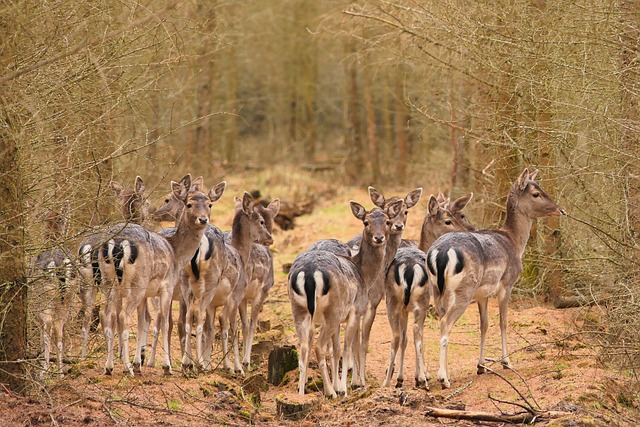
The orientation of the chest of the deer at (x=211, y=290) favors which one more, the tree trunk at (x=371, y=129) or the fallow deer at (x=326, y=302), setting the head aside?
the tree trunk

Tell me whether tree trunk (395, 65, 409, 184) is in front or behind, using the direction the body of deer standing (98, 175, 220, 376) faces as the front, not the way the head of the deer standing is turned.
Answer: in front

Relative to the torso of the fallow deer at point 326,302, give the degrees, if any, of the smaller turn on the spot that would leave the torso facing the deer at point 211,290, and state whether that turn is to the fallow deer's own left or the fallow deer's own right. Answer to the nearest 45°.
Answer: approximately 90° to the fallow deer's own left

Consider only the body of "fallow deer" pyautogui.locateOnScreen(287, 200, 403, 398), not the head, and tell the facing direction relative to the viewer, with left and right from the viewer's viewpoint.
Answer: facing away from the viewer and to the right of the viewer

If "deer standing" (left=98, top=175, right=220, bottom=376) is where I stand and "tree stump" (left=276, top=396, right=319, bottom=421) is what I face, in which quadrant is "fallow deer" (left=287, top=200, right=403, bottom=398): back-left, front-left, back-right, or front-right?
front-left

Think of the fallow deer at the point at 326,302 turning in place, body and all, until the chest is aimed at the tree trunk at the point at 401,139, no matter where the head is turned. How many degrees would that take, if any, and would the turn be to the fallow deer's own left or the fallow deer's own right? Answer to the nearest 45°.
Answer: approximately 45° to the fallow deer's own left

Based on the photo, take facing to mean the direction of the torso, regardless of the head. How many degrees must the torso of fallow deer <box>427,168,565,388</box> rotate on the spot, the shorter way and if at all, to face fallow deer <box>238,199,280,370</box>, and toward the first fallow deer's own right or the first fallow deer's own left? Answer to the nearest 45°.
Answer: approximately 135° to the first fallow deer's own left

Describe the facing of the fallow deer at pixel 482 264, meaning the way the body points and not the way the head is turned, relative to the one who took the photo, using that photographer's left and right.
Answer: facing away from the viewer and to the right of the viewer

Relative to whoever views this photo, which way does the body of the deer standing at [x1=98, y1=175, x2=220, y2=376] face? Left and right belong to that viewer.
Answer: facing away from the viewer and to the right of the viewer

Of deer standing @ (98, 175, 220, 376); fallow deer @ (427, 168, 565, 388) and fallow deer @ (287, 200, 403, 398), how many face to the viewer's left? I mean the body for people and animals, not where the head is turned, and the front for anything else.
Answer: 0

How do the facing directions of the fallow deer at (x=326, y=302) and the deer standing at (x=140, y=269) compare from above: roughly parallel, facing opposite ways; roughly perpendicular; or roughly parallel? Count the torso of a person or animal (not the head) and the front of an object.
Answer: roughly parallel

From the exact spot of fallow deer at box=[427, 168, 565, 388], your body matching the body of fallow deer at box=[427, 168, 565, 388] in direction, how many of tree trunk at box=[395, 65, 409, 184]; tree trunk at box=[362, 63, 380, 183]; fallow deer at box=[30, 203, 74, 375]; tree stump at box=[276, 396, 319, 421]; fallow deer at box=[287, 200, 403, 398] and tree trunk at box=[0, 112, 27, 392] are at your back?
4

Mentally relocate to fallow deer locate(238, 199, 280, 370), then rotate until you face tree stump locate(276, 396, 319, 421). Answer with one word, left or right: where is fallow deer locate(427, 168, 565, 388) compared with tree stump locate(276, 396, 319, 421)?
left

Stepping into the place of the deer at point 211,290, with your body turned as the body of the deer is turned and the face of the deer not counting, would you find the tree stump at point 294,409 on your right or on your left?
on your right

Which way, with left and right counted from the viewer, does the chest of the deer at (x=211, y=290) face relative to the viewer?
facing away from the viewer and to the right of the viewer
